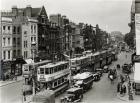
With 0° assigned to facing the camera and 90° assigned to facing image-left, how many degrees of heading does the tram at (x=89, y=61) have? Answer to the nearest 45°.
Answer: approximately 45°

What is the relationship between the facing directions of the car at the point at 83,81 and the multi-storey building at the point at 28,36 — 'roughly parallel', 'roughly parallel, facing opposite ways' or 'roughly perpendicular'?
roughly perpendicular

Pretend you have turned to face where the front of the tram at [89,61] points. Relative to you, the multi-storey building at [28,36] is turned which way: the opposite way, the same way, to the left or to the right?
to the left

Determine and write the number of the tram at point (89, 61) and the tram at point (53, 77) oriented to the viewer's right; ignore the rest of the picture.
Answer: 0

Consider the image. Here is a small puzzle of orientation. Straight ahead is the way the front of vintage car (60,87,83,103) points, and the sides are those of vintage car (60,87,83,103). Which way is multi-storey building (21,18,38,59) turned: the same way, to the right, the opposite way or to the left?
to the left

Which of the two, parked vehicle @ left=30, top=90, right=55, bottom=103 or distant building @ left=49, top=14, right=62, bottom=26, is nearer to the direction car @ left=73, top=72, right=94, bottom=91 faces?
the parked vehicle

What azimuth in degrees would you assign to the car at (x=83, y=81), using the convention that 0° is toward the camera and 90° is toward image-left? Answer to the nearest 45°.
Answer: approximately 45°

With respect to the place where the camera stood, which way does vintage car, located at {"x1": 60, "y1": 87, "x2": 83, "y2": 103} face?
facing the viewer and to the left of the viewer

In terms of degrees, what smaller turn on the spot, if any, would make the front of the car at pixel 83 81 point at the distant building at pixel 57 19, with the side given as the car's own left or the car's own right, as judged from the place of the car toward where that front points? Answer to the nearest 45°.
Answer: approximately 135° to the car's own right

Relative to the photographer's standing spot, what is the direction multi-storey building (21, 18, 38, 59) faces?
facing the viewer and to the right of the viewer
